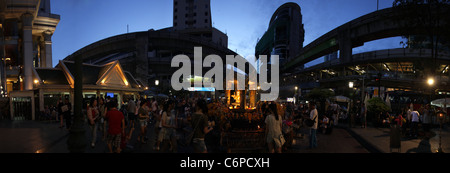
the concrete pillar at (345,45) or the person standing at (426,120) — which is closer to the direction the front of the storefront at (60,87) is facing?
the person standing

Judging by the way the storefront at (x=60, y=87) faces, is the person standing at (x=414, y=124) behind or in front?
in front

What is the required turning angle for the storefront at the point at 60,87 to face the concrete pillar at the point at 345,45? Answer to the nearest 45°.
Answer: approximately 45° to its left

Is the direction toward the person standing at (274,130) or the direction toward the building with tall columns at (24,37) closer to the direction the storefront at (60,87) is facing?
the person standing

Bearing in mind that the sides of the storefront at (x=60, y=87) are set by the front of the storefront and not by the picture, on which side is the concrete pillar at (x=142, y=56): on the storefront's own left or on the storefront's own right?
on the storefront's own left

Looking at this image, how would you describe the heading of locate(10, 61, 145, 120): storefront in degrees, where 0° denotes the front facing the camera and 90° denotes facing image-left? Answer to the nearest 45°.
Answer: approximately 315°

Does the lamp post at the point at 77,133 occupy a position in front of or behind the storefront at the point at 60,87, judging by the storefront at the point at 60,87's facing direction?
in front

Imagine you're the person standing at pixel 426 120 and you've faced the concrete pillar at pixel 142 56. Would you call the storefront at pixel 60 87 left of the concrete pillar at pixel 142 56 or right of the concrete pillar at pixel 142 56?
left

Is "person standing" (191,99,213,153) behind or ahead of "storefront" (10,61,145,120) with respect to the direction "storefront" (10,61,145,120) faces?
ahead

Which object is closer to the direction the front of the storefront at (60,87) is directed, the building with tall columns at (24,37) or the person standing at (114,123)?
the person standing
